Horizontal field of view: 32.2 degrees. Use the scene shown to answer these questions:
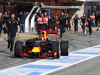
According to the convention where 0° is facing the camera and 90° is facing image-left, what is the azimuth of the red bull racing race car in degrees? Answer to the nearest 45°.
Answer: approximately 0°
